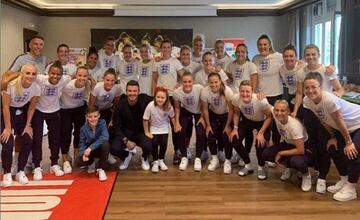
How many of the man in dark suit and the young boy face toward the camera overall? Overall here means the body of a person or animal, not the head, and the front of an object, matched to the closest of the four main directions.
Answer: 2

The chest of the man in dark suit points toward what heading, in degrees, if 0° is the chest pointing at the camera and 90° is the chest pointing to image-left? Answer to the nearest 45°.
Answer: approximately 0°

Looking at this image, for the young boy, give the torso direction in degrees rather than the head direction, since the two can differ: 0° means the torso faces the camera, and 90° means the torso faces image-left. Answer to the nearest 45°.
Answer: approximately 0°
